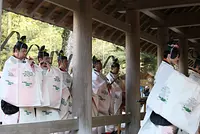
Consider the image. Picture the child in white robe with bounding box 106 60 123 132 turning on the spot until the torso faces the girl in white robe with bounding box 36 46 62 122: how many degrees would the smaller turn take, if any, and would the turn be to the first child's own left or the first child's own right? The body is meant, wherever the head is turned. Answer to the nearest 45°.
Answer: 0° — they already face them
